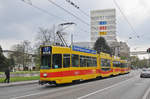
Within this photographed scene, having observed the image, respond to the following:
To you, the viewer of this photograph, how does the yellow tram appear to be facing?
facing the viewer and to the left of the viewer
